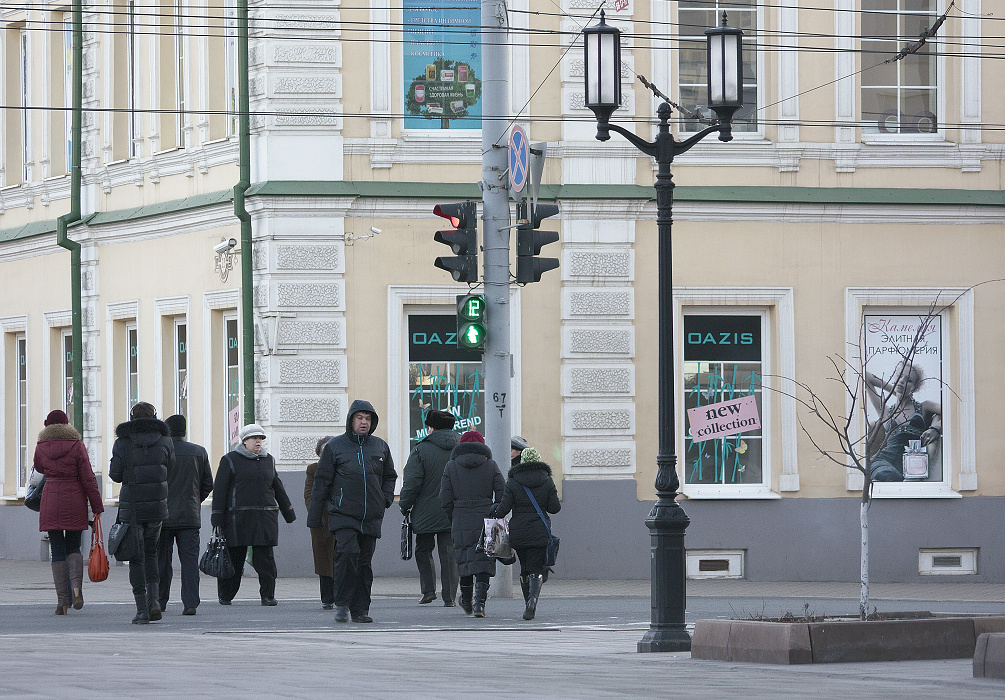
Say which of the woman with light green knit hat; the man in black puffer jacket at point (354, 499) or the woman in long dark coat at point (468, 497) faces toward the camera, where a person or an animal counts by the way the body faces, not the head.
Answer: the man in black puffer jacket

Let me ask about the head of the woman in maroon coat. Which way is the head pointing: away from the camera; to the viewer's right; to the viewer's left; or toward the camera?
away from the camera

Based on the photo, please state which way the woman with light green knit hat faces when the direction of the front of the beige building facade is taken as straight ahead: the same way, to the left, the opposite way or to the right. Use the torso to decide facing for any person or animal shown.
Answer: the opposite way

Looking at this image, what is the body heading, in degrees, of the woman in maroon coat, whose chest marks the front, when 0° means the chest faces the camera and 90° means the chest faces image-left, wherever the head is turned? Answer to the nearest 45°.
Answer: approximately 180°

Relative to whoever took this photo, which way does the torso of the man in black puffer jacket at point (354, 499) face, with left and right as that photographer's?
facing the viewer

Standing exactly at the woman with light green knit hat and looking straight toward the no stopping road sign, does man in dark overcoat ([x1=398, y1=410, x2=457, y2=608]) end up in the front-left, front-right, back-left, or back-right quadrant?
front-left

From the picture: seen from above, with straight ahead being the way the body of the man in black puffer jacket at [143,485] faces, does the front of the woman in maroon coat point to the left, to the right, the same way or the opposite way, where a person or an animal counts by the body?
the same way

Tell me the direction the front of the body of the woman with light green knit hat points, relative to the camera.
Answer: away from the camera

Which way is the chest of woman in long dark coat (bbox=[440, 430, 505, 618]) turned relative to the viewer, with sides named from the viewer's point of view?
facing away from the viewer

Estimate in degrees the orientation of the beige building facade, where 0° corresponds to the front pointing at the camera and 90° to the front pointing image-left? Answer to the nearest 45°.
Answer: approximately 0°

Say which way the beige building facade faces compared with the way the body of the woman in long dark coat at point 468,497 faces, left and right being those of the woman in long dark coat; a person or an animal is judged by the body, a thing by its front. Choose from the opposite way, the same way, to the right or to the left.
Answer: the opposite way

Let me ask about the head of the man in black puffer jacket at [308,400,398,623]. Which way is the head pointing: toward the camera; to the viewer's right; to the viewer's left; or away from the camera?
toward the camera

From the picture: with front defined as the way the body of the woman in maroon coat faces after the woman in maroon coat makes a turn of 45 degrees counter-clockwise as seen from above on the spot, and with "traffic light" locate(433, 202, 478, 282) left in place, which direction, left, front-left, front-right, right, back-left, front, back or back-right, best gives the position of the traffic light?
back-right

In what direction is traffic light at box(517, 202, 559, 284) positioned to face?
to the viewer's right

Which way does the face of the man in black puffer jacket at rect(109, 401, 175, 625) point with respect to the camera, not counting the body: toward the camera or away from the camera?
away from the camera
